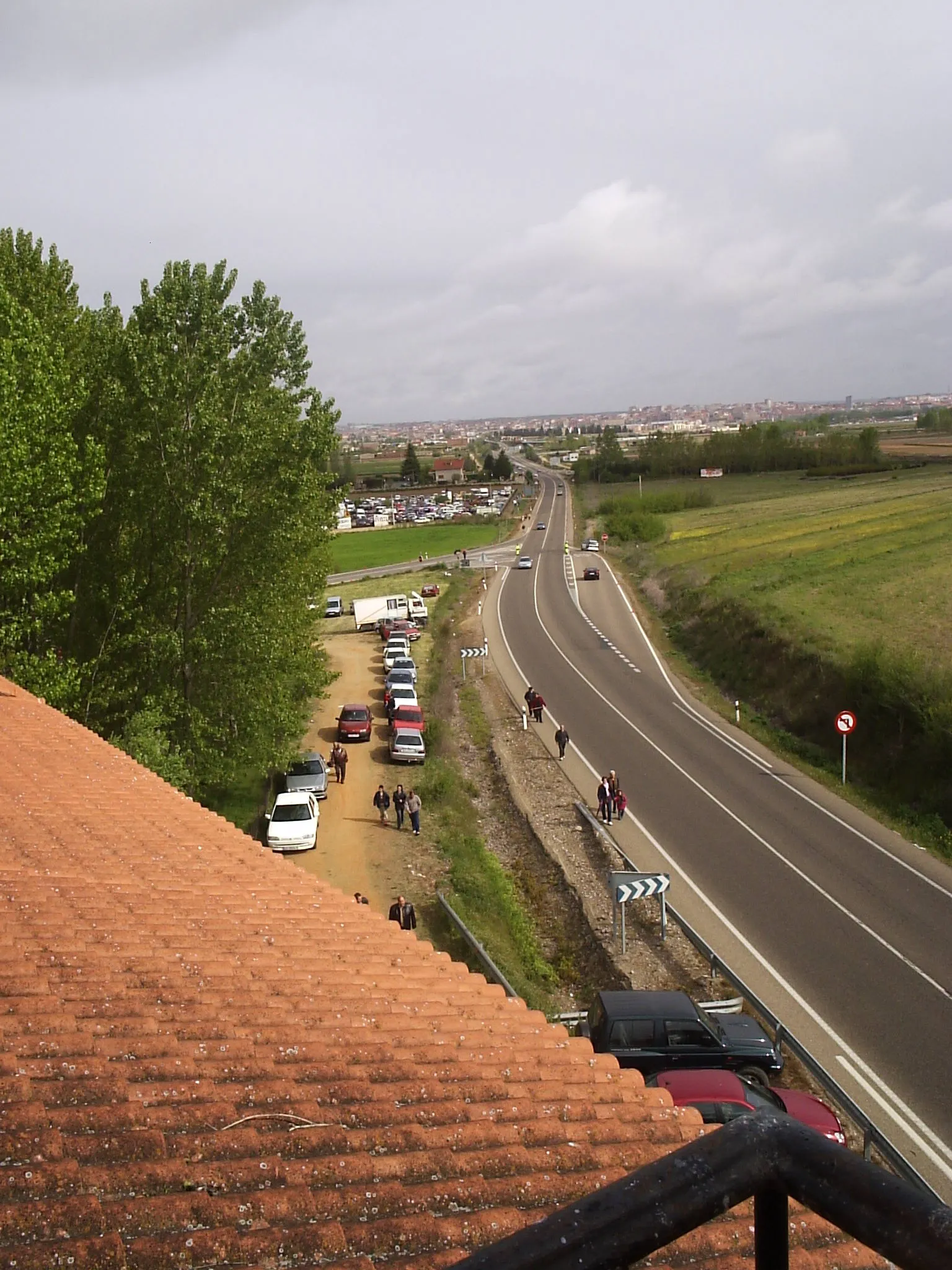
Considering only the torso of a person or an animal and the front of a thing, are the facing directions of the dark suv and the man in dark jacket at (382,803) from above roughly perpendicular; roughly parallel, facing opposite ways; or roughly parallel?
roughly perpendicular

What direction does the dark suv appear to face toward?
to the viewer's right

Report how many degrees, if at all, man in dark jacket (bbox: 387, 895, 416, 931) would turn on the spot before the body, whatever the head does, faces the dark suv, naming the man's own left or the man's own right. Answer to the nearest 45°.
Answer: approximately 45° to the man's own left

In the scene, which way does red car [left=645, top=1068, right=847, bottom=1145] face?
to the viewer's right

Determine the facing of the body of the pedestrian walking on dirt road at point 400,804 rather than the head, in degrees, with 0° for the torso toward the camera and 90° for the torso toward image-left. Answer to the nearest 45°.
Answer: approximately 0°

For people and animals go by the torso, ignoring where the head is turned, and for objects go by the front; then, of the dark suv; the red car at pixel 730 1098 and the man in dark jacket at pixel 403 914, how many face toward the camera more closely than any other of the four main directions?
1

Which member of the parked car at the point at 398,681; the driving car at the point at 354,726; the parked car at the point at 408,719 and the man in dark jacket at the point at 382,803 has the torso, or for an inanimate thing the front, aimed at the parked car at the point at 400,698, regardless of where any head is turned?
the parked car at the point at 398,681

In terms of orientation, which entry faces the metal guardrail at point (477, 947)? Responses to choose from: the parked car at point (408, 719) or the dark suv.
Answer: the parked car

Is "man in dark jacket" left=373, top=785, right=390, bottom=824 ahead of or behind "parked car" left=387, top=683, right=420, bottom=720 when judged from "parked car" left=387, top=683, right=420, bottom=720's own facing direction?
ahead

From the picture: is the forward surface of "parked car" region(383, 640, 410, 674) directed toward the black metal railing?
yes

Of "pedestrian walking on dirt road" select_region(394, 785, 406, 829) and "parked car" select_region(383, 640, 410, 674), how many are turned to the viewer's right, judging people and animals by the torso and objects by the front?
0

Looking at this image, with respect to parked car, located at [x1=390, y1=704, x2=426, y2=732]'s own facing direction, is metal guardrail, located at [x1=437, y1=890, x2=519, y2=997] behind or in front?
in front
